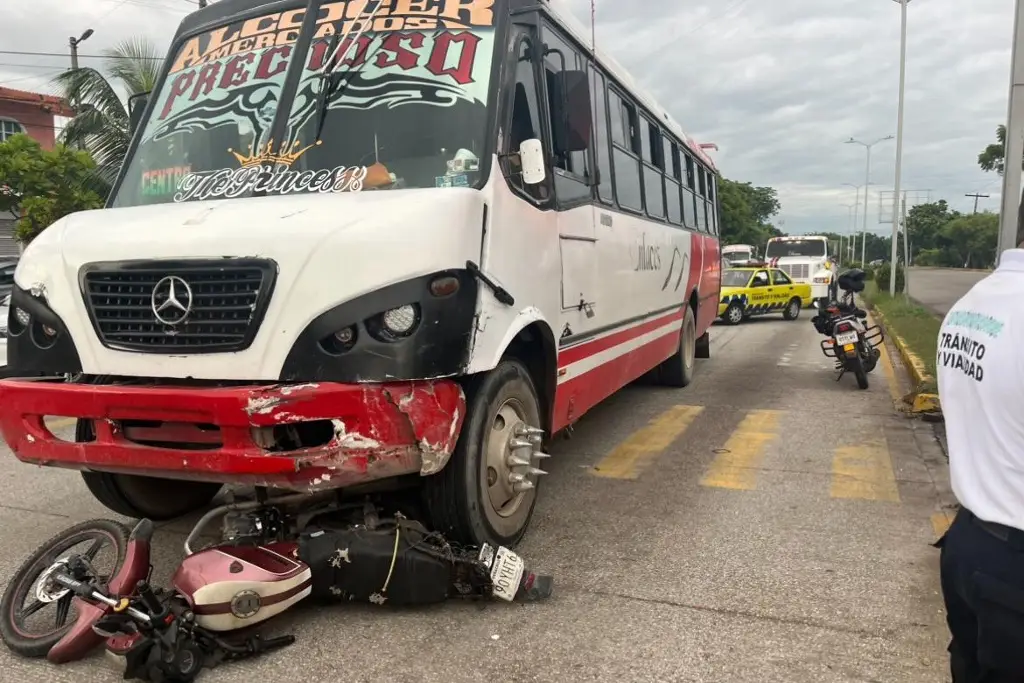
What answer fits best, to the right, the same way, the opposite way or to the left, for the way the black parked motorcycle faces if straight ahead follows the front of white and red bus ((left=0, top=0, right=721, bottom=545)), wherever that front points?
the opposite way

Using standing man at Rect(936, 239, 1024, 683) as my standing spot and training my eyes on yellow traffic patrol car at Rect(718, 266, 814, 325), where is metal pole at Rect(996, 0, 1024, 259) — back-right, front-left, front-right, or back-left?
front-right

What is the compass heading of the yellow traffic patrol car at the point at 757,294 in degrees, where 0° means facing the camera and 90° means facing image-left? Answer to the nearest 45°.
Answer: approximately 45°

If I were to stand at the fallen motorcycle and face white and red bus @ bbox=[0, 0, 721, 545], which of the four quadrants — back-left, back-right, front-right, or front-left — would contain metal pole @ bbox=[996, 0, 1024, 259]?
front-right

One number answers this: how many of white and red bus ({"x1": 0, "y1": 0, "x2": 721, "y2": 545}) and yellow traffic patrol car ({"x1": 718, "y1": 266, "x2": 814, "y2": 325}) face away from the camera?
0

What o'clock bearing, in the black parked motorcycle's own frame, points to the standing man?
The standing man is roughly at 6 o'clock from the black parked motorcycle.

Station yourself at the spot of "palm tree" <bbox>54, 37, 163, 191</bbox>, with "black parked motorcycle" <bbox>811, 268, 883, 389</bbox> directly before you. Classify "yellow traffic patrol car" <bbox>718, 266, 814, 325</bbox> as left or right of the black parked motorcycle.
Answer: left

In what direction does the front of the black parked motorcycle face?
away from the camera

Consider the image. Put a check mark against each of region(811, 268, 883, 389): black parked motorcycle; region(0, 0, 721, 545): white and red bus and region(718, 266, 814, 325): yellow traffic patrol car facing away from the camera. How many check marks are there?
1

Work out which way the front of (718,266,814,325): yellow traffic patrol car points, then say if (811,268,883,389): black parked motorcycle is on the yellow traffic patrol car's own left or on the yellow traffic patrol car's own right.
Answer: on the yellow traffic patrol car's own left

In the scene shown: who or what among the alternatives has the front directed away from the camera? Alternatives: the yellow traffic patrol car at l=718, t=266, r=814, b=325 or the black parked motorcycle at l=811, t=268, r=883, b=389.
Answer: the black parked motorcycle

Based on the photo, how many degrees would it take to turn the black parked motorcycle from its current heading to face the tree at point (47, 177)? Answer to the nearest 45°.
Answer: approximately 90° to its left

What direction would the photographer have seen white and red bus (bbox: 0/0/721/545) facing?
facing the viewer and to the left of the viewer

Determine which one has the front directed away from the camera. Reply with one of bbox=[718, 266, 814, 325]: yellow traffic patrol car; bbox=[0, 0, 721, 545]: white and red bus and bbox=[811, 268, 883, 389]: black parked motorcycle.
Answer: the black parked motorcycle
